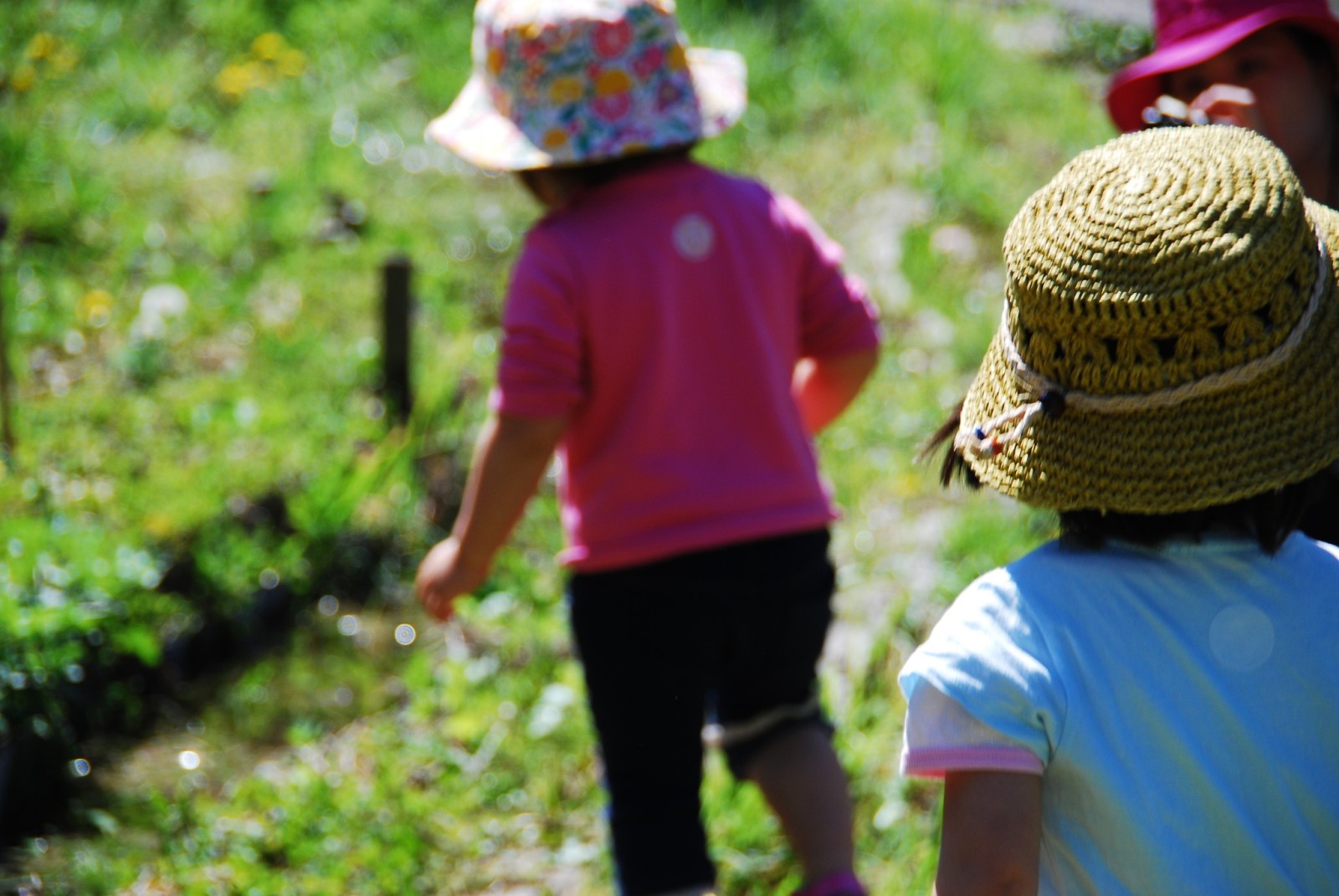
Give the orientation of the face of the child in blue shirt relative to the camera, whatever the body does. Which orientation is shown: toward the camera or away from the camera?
away from the camera

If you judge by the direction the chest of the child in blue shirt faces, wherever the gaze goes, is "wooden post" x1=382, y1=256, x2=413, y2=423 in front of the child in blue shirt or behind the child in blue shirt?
in front

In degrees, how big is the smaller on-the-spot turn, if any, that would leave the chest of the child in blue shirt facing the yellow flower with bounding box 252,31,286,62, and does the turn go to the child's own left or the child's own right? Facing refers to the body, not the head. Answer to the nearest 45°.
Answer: approximately 45° to the child's own left

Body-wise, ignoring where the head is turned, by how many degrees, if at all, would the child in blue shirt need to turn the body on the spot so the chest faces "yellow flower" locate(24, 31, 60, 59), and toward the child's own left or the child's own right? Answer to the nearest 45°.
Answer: approximately 45° to the child's own left

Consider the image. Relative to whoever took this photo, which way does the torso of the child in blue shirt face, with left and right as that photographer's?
facing away from the viewer

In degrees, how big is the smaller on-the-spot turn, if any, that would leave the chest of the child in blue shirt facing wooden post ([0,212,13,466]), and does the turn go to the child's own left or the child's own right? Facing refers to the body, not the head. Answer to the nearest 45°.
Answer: approximately 45° to the child's own left

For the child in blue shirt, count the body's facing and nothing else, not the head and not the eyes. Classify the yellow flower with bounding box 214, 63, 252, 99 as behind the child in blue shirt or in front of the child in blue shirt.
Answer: in front
